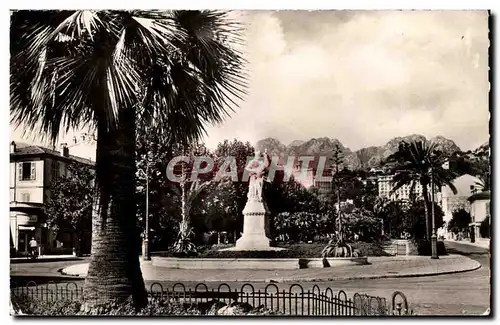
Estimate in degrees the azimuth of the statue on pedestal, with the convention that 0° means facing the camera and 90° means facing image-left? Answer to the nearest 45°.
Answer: approximately 45°

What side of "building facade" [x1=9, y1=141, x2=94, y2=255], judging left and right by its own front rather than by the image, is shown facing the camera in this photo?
front

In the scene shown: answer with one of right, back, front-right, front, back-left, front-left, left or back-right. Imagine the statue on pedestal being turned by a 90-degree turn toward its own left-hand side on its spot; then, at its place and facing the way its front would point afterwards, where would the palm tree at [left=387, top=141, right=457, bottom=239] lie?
front-left

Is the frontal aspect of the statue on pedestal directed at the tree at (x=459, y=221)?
no

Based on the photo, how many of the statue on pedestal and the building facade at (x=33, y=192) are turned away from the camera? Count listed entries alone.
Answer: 0

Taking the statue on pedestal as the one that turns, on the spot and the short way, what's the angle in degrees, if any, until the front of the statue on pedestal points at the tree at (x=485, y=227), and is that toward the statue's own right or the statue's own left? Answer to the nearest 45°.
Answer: approximately 135° to the statue's own left

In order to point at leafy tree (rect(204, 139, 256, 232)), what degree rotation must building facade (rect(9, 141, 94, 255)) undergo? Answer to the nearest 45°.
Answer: approximately 90° to its left

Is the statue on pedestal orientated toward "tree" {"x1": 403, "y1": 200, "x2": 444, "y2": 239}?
no

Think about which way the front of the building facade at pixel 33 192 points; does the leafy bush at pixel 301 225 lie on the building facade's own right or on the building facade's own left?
on the building facade's own left

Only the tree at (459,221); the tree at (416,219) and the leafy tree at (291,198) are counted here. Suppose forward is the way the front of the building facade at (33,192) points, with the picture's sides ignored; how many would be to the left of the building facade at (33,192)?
3

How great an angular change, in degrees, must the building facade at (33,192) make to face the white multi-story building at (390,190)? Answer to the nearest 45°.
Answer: approximately 90° to its left

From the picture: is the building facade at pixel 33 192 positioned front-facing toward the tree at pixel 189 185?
no

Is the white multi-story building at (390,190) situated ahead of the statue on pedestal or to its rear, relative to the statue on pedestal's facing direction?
to the rear
